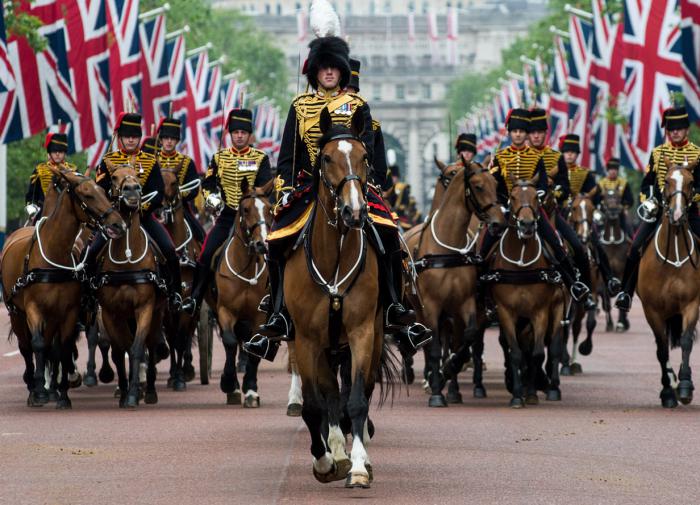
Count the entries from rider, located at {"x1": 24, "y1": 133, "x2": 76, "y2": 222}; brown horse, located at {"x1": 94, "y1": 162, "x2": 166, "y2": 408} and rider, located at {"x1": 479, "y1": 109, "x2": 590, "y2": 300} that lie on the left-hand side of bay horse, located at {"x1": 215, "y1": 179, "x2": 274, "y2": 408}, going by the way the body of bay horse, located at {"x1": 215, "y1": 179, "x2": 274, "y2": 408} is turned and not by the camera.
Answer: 1

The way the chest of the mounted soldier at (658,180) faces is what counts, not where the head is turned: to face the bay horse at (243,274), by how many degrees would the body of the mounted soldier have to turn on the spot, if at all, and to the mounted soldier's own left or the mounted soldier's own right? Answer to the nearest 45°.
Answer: approximately 90° to the mounted soldier's own right

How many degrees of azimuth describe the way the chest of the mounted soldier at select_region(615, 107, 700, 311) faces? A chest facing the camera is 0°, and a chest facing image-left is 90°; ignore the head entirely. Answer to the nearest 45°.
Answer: approximately 0°

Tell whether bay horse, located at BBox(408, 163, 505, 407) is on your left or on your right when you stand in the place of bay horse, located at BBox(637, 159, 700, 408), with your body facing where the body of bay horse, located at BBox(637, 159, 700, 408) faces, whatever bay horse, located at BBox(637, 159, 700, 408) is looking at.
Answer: on your right

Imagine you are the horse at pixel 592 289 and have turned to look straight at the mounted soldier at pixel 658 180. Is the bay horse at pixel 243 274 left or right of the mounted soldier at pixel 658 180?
right

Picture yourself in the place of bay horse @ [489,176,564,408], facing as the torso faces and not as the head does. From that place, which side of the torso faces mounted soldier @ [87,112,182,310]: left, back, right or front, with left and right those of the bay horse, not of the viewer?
right

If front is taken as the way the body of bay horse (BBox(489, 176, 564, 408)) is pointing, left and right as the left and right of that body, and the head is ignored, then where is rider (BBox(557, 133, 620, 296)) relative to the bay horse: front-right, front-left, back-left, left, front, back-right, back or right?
back

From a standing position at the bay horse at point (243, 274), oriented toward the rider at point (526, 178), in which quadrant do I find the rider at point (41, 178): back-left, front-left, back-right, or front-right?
back-left

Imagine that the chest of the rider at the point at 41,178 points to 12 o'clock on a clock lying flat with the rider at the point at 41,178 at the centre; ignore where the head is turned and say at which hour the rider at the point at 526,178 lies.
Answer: the rider at the point at 526,178 is roughly at 10 o'clock from the rider at the point at 41,178.
